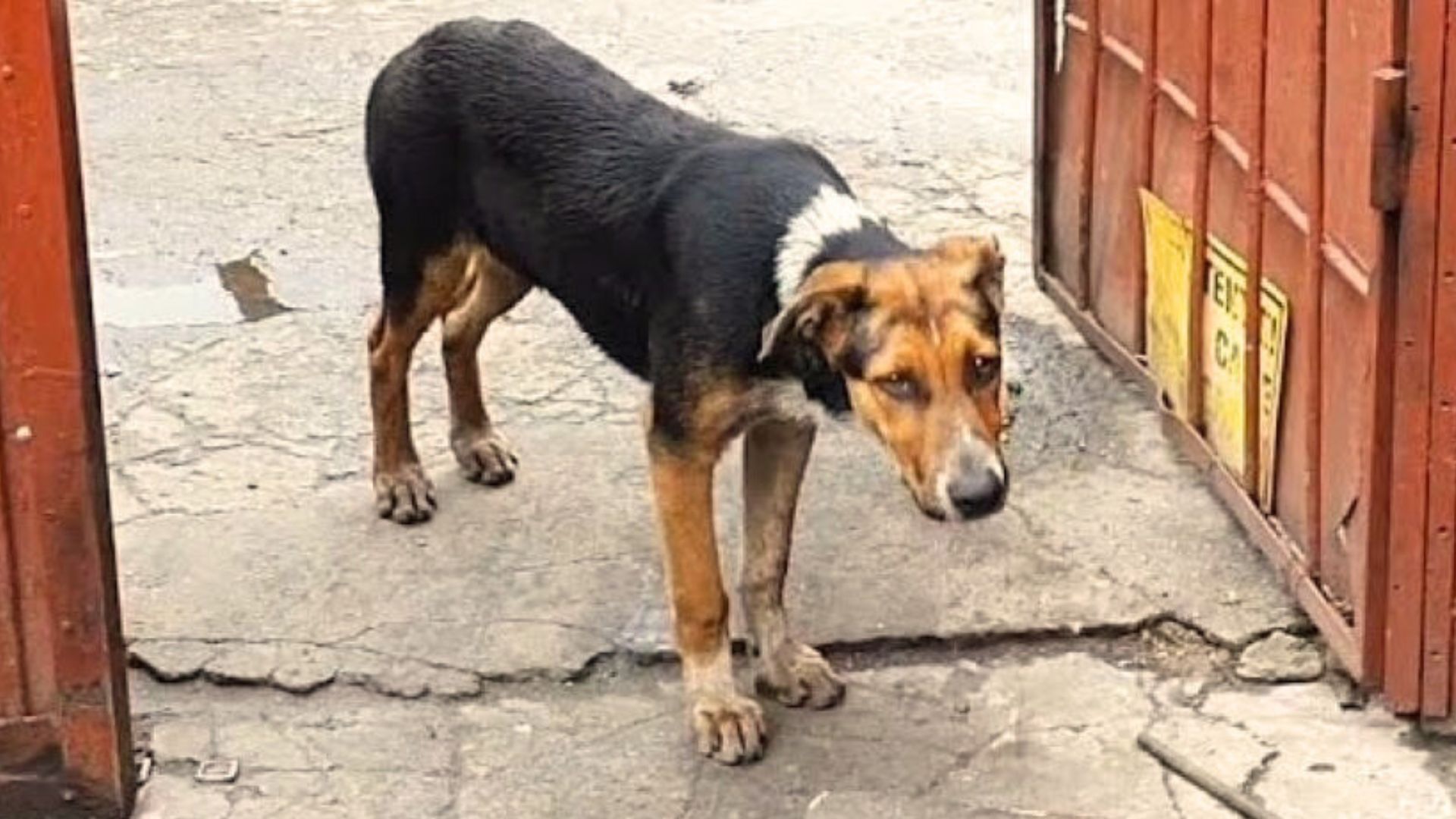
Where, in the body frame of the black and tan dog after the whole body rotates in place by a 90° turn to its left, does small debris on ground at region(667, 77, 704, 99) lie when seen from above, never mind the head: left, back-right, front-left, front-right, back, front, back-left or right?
front-left

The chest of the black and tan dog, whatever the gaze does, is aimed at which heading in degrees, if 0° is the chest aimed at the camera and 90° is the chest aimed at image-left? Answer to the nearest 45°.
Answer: approximately 315°

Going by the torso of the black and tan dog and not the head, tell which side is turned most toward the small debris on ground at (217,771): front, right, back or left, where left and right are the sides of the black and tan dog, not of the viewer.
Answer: right

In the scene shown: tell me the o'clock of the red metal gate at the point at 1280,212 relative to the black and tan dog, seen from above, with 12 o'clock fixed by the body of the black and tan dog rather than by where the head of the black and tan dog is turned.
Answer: The red metal gate is roughly at 10 o'clock from the black and tan dog.

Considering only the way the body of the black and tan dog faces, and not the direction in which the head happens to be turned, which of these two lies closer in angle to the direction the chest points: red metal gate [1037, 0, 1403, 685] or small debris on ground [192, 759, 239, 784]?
the red metal gate
